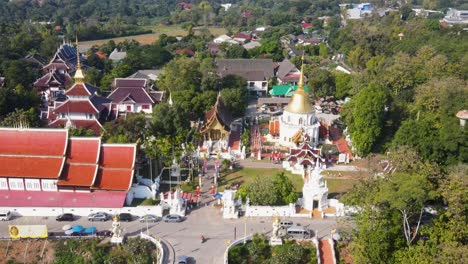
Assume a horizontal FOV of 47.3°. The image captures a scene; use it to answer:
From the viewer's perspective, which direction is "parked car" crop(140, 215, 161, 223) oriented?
to the viewer's right

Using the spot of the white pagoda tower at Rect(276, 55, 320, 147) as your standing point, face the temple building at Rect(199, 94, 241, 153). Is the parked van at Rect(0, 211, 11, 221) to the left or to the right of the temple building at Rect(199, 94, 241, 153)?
left

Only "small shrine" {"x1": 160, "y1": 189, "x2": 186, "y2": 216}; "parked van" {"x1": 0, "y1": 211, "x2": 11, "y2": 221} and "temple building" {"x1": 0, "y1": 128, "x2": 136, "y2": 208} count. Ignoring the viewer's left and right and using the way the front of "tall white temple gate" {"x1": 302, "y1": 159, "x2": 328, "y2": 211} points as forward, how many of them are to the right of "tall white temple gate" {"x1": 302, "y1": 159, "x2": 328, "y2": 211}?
3

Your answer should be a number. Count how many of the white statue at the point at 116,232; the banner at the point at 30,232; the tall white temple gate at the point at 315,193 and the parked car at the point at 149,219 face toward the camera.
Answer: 3

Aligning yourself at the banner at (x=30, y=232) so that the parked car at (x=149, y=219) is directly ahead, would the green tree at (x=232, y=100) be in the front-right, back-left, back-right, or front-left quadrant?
front-left

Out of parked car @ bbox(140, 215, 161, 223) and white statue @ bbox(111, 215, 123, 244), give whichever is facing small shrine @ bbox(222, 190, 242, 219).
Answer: the parked car

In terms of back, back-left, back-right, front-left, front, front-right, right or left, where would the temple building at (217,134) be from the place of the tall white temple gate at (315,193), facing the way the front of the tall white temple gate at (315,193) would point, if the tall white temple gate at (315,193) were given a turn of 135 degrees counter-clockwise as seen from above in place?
left

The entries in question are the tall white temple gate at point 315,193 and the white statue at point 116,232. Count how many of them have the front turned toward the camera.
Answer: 2

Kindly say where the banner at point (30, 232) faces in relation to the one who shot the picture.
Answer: facing the viewer

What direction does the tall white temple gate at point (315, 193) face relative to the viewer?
toward the camera

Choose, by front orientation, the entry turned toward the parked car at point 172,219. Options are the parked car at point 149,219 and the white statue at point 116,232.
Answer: the parked car at point 149,219

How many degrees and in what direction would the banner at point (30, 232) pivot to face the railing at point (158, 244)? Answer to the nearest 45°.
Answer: approximately 45° to its left

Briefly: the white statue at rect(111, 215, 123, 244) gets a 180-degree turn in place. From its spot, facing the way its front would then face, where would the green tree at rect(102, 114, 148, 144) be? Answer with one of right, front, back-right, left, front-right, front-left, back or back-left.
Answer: front

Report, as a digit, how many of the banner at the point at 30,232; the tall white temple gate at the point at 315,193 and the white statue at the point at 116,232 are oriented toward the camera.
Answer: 3
